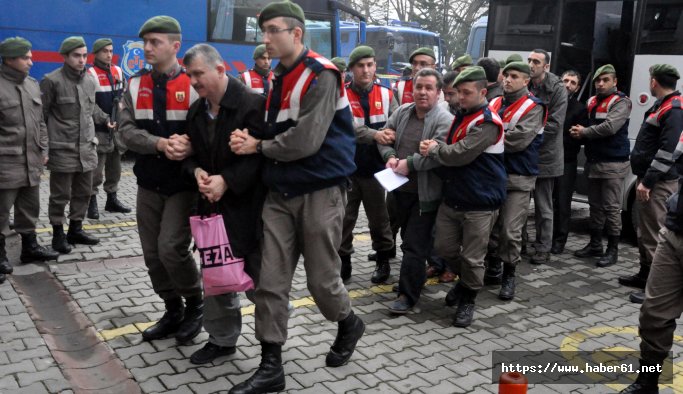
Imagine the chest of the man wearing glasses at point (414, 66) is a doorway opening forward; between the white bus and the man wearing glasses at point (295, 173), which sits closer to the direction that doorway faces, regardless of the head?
the man wearing glasses

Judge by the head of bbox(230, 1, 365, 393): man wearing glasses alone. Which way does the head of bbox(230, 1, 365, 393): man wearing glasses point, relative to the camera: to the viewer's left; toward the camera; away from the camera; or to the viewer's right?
to the viewer's left

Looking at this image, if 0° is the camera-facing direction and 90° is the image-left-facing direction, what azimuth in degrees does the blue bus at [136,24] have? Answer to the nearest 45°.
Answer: approximately 270°

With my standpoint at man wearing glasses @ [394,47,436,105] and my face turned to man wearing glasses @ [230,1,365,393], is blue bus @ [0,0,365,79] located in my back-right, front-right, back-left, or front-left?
back-right

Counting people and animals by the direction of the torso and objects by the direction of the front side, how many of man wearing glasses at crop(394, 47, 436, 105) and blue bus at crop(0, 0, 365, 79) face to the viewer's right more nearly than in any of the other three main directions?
1

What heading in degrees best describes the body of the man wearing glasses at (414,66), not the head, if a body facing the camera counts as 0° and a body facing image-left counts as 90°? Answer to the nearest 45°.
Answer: approximately 45°

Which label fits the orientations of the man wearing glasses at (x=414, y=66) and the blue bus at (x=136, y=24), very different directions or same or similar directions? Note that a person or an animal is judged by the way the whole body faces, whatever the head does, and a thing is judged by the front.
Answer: very different directions

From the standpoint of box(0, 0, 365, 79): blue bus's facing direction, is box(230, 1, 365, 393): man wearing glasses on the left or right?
on its right

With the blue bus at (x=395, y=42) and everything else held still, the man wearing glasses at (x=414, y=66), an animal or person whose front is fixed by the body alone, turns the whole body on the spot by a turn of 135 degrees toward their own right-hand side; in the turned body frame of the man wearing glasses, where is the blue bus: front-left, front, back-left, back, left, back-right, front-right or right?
front
